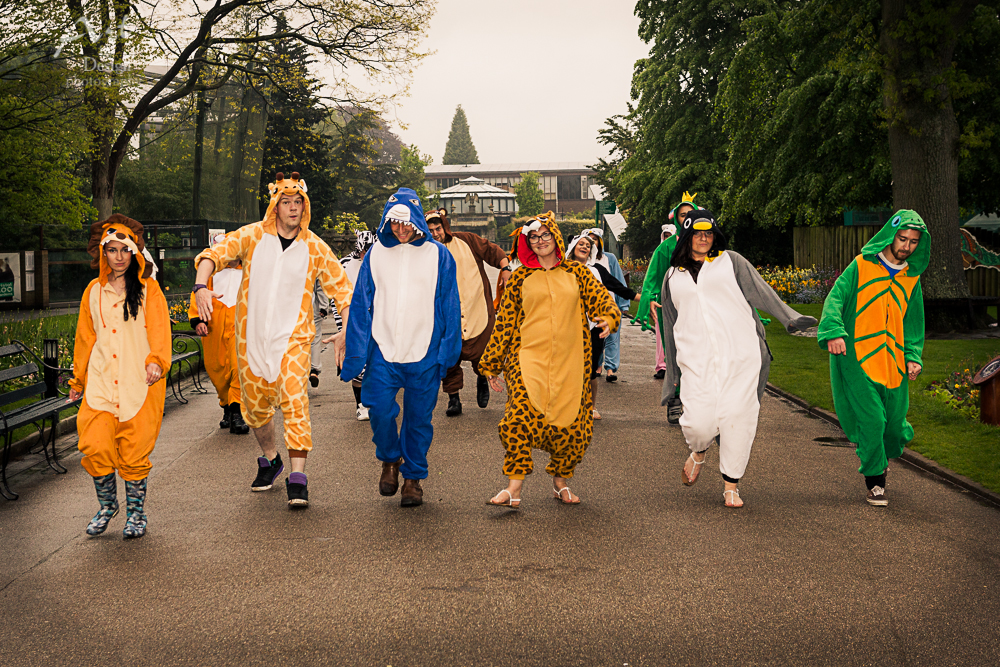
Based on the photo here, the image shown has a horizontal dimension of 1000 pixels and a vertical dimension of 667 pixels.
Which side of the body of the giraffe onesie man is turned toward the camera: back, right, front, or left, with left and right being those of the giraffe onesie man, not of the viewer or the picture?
front

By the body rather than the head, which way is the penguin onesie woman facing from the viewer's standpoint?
toward the camera

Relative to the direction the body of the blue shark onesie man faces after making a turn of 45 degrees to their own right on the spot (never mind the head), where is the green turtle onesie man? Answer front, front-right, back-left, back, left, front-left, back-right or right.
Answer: back-left

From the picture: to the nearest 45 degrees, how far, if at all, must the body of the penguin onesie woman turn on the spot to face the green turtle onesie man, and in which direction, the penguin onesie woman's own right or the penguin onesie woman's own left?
approximately 90° to the penguin onesie woman's own left

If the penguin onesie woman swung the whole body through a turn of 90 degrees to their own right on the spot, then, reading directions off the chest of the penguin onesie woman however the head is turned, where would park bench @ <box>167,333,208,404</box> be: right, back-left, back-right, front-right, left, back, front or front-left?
front-right

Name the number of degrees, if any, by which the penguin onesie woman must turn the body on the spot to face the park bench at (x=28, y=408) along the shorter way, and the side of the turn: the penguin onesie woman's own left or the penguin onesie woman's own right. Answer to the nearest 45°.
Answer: approximately 90° to the penguin onesie woman's own right

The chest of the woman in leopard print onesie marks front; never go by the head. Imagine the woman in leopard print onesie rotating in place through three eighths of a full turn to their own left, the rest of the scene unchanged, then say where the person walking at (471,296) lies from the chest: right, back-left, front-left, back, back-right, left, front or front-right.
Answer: front-left

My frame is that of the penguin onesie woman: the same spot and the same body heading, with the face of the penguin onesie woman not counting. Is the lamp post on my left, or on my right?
on my right

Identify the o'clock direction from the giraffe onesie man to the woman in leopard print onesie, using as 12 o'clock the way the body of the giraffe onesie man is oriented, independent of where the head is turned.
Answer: The woman in leopard print onesie is roughly at 10 o'clock from the giraffe onesie man.

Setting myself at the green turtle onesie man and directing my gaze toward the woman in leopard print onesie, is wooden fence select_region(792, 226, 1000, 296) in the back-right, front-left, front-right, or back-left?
back-right
